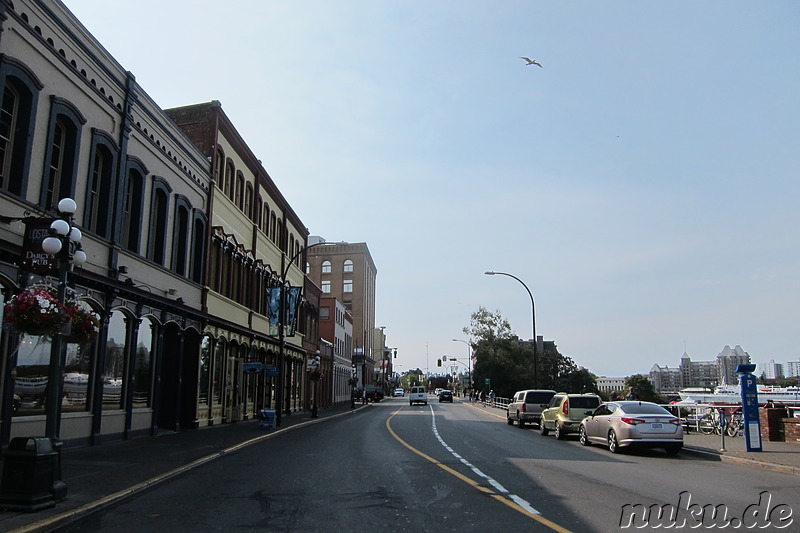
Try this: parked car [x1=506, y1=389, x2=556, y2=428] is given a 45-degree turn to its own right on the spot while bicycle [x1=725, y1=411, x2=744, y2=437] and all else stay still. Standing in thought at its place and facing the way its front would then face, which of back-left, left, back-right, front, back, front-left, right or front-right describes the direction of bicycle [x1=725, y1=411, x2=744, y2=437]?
back-right

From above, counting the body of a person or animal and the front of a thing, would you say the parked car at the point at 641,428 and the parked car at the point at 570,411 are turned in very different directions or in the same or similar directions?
same or similar directions

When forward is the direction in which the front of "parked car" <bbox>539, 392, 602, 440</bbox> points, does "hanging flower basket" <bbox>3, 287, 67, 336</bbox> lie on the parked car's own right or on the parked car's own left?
on the parked car's own left

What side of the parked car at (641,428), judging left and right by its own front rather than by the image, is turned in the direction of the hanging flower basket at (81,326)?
left

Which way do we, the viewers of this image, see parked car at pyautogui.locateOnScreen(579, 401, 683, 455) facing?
facing away from the viewer and to the left of the viewer

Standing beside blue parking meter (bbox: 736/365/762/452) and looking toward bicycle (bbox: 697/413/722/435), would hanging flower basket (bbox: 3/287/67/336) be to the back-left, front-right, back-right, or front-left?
back-left

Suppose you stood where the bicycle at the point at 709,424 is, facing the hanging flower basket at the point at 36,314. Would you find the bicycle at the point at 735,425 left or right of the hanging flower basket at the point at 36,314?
left

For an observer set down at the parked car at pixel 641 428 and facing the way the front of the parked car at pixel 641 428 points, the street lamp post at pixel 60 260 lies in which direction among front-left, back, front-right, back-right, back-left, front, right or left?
left

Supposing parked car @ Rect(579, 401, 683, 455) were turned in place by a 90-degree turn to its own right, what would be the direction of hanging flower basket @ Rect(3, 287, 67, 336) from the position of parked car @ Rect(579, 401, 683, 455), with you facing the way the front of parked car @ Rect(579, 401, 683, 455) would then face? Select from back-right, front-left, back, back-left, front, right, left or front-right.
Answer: back

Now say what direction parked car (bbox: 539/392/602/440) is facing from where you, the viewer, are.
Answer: facing away from the viewer and to the left of the viewer

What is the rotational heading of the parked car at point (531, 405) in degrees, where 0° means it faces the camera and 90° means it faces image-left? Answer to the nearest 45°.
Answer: approximately 135°

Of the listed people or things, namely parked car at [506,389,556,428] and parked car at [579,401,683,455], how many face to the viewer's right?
0

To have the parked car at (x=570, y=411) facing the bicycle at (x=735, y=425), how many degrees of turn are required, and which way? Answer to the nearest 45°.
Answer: approximately 135° to its right

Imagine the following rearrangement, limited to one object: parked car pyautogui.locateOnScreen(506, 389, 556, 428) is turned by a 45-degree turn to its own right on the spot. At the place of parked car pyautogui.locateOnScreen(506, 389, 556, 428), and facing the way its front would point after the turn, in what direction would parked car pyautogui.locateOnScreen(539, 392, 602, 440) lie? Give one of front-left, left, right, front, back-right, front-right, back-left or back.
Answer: back

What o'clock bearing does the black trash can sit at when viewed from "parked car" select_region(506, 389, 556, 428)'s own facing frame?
The black trash can is roughly at 8 o'clock from the parked car.

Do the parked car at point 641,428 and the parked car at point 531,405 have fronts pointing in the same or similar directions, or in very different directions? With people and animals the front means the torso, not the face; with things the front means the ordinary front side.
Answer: same or similar directions

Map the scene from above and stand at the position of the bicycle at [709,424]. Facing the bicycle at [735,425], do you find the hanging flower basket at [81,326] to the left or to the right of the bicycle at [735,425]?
right

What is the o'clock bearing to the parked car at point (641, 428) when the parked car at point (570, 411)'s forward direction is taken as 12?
the parked car at point (641, 428) is roughly at 7 o'clock from the parked car at point (570, 411).

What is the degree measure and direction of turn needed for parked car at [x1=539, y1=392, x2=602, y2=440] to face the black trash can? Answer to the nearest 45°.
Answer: approximately 135° to its left

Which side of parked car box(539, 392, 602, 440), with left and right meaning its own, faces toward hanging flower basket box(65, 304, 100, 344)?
left
